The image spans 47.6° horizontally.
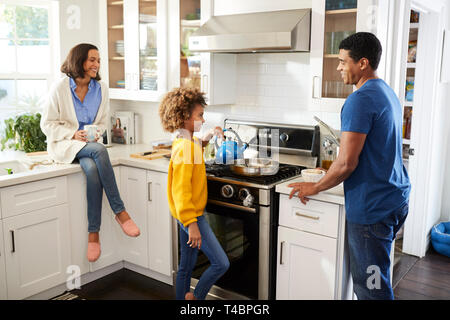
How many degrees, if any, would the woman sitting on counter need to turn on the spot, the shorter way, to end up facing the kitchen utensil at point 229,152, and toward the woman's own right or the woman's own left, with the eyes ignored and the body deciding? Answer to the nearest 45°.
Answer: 0° — they already face it

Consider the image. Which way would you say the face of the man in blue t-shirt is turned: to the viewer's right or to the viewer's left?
to the viewer's left

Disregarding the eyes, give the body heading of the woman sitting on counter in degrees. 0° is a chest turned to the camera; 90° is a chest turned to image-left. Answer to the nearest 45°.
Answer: approximately 315°

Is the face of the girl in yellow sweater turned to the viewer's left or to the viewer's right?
to the viewer's right

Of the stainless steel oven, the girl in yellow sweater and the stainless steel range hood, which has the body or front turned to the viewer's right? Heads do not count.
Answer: the girl in yellow sweater

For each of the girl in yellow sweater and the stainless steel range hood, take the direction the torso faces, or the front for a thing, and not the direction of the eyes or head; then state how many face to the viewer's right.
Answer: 1

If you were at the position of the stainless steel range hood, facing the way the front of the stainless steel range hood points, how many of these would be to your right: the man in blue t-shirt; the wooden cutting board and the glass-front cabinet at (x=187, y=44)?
2

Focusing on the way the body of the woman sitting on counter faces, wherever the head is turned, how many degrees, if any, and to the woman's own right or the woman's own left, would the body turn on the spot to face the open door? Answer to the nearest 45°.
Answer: approximately 45° to the woman's own left

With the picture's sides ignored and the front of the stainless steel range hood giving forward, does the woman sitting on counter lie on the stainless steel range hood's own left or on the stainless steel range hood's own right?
on the stainless steel range hood's own right

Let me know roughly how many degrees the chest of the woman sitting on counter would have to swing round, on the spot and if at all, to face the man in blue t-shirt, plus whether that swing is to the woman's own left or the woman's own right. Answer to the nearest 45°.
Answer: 0° — they already face them

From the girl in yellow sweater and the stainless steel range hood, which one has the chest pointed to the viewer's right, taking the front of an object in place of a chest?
the girl in yellow sweater

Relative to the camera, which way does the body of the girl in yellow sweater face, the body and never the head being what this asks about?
to the viewer's right
